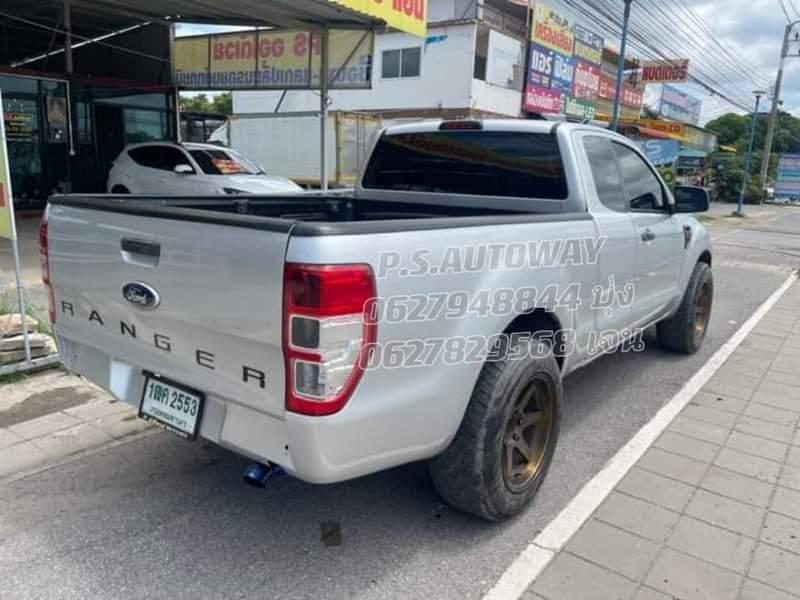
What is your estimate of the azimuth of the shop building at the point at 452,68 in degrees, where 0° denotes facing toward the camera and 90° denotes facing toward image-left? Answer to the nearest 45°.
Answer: approximately 315°

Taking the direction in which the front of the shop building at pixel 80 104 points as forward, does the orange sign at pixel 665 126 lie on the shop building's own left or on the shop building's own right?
on the shop building's own left

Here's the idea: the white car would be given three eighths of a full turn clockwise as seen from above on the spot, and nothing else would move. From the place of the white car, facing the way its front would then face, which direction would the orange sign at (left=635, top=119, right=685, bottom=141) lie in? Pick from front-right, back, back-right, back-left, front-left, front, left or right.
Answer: back-right

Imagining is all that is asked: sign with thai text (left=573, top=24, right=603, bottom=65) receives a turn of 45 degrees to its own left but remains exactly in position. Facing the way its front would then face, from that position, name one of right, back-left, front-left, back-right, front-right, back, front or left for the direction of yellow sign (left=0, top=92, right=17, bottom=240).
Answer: right

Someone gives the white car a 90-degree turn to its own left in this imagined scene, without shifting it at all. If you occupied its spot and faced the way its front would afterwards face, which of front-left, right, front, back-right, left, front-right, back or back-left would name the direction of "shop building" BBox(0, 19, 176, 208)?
left

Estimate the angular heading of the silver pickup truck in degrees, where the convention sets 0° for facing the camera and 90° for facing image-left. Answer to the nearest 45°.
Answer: approximately 225°

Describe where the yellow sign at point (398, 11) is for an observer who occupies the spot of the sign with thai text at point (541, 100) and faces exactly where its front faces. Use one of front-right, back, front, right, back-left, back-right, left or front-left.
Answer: front-right

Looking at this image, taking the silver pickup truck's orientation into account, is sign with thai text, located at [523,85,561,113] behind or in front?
in front

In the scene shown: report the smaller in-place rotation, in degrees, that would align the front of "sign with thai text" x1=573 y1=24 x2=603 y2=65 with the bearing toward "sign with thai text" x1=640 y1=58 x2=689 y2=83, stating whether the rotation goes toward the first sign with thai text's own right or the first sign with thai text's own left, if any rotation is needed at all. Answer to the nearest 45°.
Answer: approximately 90° to the first sign with thai text's own left

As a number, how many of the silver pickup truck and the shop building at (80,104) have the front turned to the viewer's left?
0

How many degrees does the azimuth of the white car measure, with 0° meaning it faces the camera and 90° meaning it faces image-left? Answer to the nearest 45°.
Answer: approximately 315°

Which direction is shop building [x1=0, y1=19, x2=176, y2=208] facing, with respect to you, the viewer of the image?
facing the viewer and to the right of the viewer

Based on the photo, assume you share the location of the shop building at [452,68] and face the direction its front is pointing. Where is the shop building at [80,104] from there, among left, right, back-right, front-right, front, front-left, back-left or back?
right

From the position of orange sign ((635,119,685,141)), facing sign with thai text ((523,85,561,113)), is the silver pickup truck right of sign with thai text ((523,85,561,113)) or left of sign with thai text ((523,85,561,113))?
left

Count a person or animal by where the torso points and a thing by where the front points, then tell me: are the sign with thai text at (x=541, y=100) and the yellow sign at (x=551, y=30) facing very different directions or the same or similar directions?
same or similar directions

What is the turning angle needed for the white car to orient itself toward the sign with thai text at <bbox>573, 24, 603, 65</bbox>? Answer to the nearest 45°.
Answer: approximately 90° to its left
